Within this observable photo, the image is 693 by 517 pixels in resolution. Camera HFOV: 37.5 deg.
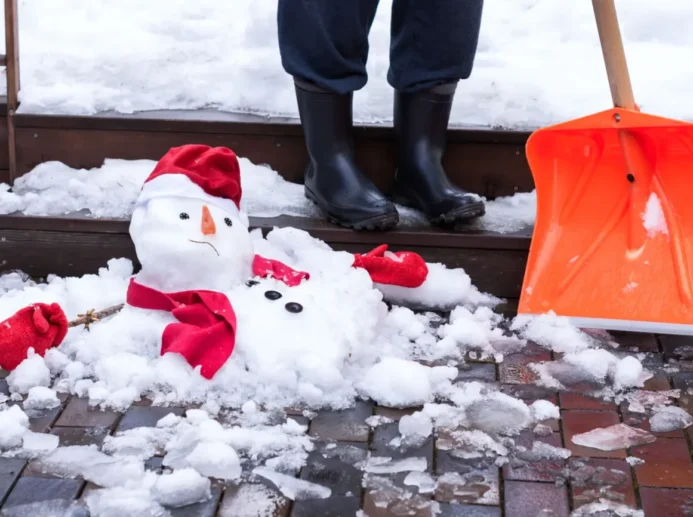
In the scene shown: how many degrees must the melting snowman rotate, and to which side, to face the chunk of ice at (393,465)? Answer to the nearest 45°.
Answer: approximately 45° to its left

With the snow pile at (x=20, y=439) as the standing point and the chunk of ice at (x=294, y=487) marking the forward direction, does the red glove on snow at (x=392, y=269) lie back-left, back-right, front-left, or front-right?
front-left

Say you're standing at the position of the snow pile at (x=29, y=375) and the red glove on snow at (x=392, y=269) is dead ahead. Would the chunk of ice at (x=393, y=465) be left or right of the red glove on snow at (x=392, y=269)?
right

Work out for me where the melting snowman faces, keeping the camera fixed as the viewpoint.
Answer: facing the viewer

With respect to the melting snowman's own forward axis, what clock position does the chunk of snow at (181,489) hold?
The chunk of snow is roughly at 12 o'clock from the melting snowman.

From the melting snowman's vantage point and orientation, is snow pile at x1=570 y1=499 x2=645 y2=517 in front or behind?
in front

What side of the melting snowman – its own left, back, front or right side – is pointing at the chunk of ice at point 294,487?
front

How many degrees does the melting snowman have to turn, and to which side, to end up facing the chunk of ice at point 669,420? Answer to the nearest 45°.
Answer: approximately 45° to its left

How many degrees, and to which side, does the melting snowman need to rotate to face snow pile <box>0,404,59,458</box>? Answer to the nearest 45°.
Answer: approximately 45° to its right

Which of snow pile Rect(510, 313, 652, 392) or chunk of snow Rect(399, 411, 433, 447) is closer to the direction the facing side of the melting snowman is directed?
the chunk of snow

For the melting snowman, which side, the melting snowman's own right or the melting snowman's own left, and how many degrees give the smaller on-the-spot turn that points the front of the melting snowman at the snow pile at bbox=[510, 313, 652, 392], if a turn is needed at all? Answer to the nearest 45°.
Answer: approximately 90° to the melting snowman's own left

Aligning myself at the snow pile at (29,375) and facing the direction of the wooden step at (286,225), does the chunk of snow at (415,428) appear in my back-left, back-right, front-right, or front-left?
front-right

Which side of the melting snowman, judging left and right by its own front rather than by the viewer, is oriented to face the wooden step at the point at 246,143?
back
